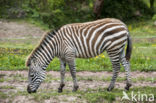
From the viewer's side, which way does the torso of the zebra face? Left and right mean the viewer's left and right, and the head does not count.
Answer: facing to the left of the viewer
